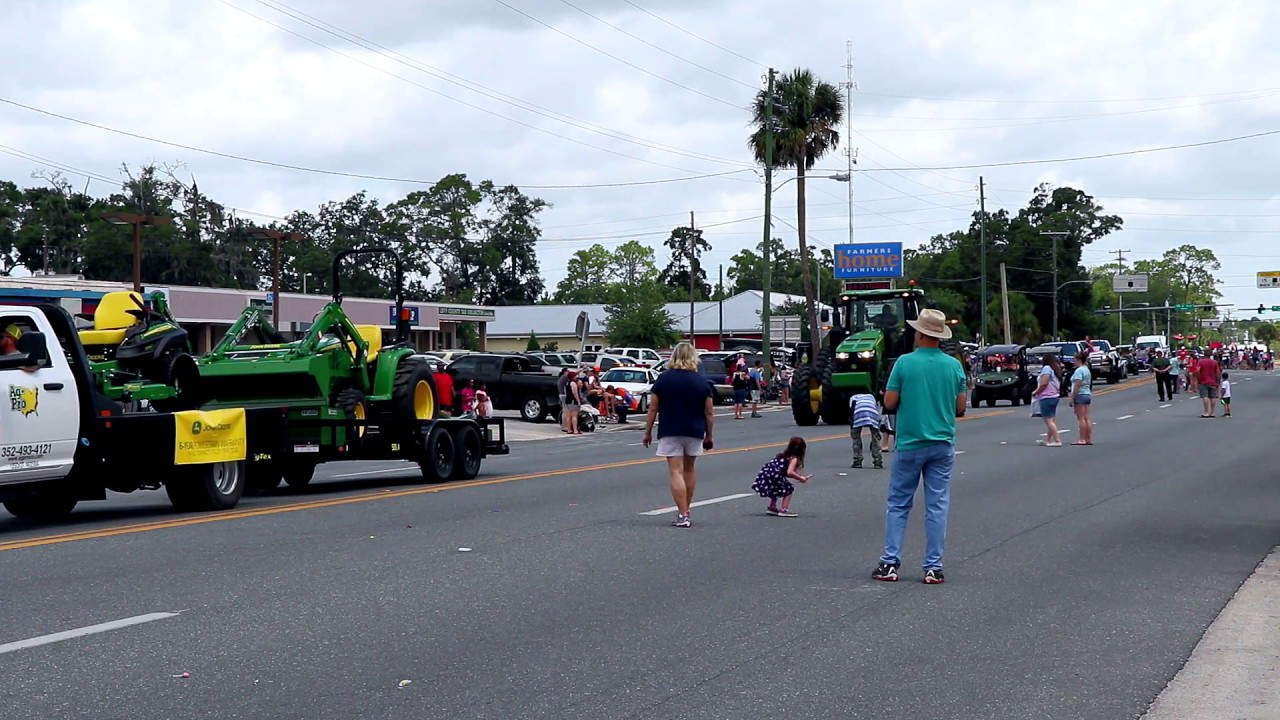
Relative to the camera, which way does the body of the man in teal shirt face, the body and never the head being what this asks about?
away from the camera

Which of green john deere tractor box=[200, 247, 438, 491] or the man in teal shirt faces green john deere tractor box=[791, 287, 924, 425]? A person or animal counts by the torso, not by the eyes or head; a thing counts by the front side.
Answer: the man in teal shirt

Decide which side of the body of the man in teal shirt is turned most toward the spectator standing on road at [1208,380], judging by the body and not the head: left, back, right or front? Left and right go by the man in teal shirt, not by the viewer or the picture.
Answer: front

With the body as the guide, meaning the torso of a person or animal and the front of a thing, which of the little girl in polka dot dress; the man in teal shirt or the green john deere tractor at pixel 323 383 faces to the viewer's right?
the little girl in polka dot dress

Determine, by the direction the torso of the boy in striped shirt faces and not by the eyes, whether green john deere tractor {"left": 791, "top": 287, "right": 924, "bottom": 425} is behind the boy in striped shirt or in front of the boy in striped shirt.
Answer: in front

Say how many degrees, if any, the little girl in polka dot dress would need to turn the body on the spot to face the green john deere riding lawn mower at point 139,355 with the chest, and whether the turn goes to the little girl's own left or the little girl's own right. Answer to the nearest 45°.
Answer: approximately 180°

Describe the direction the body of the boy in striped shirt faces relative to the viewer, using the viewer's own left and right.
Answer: facing away from the viewer

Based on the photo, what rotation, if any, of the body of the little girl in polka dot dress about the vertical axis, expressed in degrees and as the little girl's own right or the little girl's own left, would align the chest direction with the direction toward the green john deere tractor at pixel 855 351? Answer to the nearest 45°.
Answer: approximately 90° to the little girl's own left

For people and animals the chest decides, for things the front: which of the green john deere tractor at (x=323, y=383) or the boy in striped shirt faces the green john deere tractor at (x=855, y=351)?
the boy in striped shirt

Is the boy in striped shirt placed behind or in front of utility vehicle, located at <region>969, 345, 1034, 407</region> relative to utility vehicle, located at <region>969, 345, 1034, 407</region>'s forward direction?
in front

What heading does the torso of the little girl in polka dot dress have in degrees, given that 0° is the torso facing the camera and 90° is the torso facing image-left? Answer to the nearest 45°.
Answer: approximately 270°
